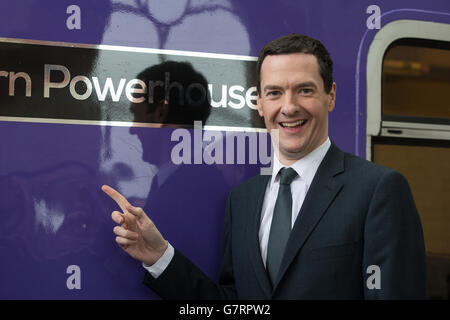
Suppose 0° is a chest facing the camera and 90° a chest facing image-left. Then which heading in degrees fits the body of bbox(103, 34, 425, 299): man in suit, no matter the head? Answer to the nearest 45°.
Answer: approximately 45°
